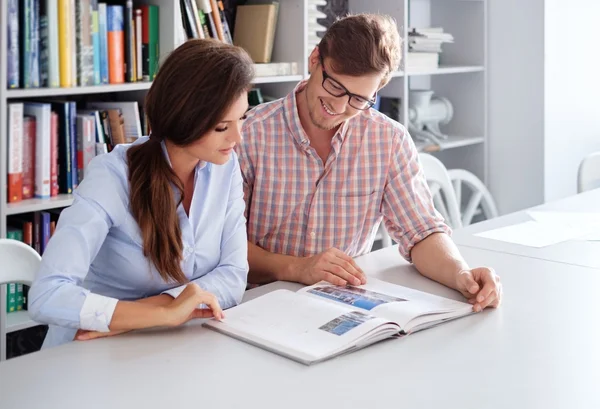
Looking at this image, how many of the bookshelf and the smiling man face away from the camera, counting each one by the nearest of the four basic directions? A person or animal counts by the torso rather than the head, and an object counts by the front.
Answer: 0

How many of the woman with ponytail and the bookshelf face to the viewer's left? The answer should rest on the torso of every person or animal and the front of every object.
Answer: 0

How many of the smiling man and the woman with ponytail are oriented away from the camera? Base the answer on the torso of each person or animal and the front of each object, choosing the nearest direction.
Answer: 0

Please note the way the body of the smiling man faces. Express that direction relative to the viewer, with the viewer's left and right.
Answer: facing the viewer

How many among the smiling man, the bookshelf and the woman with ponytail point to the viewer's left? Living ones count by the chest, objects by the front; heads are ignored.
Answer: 0

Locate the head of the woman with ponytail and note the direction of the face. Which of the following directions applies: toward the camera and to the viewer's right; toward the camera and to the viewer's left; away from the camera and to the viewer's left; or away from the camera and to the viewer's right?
toward the camera and to the viewer's right

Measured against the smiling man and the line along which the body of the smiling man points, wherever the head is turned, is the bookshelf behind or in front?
behind

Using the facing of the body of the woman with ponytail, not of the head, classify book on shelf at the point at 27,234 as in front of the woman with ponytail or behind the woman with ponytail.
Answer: behind

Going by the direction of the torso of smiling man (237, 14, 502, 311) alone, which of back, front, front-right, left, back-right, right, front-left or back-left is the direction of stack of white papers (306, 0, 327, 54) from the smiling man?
back

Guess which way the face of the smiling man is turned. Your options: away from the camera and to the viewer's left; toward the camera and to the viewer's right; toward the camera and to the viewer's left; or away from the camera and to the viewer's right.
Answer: toward the camera and to the viewer's left
